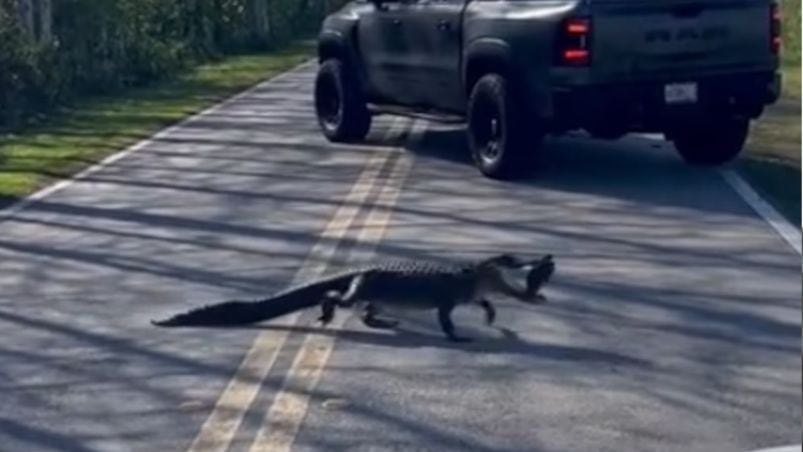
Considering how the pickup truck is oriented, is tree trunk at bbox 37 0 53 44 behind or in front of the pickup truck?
in front

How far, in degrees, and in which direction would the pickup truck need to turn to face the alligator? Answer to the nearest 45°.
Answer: approximately 135° to its left

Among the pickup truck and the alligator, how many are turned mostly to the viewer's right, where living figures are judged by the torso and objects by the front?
1

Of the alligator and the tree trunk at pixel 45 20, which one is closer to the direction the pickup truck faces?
the tree trunk

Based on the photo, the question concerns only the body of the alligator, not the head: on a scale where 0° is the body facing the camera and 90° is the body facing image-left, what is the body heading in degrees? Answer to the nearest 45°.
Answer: approximately 270°

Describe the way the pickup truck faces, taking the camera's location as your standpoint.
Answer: facing away from the viewer and to the left of the viewer

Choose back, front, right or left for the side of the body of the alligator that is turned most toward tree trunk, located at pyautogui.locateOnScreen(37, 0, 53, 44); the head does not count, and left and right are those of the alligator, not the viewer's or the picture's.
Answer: left

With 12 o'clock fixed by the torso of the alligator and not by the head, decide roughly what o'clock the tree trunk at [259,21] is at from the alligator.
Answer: The tree trunk is roughly at 9 o'clock from the alligator.

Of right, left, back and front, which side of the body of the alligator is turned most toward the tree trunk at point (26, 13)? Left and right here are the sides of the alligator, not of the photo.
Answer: left
